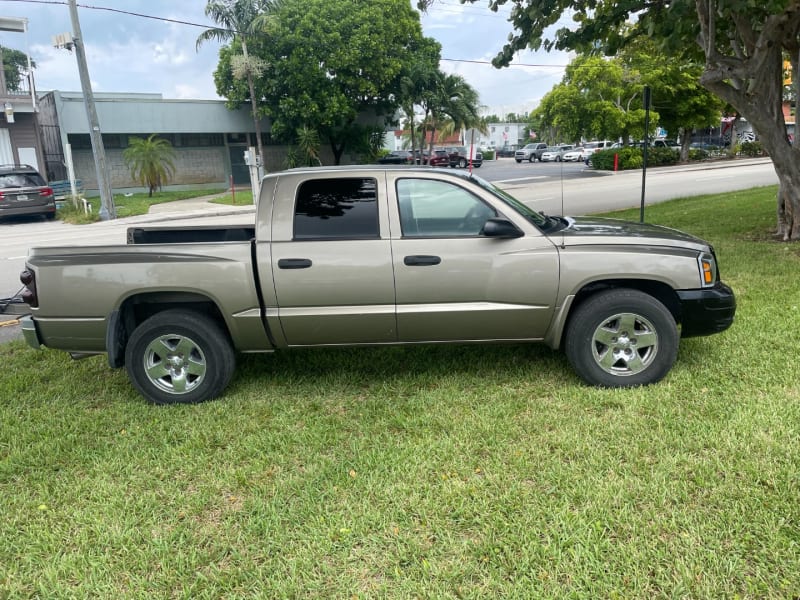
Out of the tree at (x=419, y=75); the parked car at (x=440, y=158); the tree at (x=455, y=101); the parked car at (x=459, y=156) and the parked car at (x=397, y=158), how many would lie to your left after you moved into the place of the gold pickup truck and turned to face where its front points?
5

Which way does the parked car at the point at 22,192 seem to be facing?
away from the camera

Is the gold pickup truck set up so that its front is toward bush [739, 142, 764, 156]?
no

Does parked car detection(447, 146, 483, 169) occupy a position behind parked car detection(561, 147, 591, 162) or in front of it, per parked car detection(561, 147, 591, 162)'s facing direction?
in front

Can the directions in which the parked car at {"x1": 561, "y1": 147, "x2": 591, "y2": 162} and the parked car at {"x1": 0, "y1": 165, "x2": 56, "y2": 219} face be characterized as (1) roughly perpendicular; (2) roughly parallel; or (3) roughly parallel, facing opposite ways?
roughly perpendicular

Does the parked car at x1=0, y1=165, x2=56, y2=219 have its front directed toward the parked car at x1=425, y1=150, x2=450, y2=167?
no

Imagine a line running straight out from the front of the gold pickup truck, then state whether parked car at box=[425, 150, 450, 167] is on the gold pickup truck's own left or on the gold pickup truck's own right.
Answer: on the gold pickup truck's own left

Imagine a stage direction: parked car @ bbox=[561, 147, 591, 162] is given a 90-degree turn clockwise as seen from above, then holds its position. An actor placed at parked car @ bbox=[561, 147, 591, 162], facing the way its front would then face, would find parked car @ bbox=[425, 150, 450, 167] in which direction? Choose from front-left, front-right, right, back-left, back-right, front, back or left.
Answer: left

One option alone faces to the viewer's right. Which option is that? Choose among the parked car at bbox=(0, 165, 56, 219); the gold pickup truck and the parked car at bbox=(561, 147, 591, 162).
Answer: the gold pickup truck

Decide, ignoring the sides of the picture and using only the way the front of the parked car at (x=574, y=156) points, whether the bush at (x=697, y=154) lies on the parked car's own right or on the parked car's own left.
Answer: on the parked car's own left

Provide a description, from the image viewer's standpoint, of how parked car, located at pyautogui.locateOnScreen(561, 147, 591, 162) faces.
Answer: facing the viewer and to the left of the viewer

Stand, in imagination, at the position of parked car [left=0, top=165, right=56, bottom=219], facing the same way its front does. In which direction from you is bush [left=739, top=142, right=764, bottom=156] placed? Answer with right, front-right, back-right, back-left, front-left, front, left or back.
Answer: right

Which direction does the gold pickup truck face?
to the viewer's right

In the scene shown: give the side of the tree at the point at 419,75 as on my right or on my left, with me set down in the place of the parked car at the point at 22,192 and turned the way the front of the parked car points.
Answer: on my right

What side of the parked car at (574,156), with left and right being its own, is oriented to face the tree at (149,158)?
front
